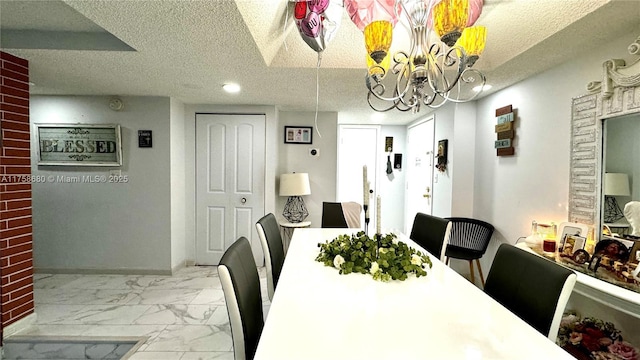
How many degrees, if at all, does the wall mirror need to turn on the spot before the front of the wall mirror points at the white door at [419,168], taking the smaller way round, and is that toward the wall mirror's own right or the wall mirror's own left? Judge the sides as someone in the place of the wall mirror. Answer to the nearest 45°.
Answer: approximately 90° to the wall mirror's own right

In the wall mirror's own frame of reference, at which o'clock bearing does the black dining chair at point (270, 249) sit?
The black dining chair is roughly at 12 o'clock from the wall mirror.

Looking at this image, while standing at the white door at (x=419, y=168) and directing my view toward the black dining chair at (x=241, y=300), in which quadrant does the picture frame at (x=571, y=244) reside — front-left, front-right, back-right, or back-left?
front-left

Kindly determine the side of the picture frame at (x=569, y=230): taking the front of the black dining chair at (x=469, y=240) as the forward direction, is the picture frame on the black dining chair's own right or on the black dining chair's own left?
on the black dining chair's own left

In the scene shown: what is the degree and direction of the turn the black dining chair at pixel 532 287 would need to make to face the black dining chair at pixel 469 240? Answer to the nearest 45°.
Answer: approximately 135° to its right

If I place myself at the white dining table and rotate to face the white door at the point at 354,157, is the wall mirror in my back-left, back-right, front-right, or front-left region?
front-right

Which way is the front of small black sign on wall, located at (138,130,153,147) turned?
toward the camera

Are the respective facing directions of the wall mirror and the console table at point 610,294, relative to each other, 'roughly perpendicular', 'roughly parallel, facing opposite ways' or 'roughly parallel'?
roughly parallel

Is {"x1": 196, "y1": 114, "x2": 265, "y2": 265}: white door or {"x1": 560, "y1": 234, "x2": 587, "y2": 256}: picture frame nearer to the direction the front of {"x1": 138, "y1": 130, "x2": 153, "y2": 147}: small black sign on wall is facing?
the picture frame

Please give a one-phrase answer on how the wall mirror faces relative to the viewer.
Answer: facing the viewer and to the left of the viewer

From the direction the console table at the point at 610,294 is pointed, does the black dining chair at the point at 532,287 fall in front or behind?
in front

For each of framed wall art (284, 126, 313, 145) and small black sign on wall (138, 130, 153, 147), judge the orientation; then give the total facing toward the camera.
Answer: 2

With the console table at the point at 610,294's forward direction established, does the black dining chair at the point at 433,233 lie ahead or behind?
ahead

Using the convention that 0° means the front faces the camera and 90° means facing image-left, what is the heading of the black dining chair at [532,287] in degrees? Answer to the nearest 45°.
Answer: approximately 45°
